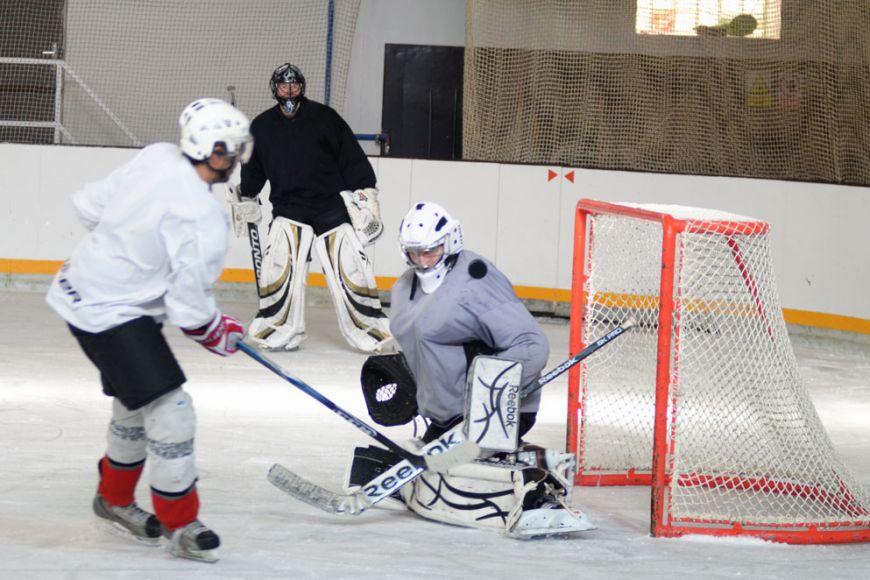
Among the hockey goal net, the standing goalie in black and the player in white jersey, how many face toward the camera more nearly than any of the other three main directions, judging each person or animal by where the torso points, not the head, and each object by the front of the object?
1

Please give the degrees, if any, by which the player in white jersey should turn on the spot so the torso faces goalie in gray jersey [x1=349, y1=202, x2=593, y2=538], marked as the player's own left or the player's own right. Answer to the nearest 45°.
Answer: approximately 45° to the player's own left

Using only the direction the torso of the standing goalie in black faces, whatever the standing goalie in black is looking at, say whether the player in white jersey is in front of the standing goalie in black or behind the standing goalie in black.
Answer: in front

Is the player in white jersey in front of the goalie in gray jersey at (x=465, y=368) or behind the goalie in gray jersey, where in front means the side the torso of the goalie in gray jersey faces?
in front

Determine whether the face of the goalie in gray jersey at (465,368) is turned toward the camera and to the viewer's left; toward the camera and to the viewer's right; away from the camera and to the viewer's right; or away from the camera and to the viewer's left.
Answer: toward the camera and to the viewer's left

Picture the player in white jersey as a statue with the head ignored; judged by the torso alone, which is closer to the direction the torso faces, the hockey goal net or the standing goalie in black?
the hockey goal net

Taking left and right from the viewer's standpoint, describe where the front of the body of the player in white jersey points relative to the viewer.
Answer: facing to the right of the viewer

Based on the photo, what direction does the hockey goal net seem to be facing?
to the viewer's left

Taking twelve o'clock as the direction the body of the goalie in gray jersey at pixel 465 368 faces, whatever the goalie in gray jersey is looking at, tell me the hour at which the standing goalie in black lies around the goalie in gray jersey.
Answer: The standing goalie in black is roughly at 4 o'clock from the goalie in gray jersey.

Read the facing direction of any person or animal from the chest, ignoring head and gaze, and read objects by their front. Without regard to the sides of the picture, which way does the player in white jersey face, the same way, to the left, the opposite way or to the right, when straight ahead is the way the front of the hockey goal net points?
the opposite way

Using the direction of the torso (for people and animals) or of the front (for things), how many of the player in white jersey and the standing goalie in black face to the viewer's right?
1
